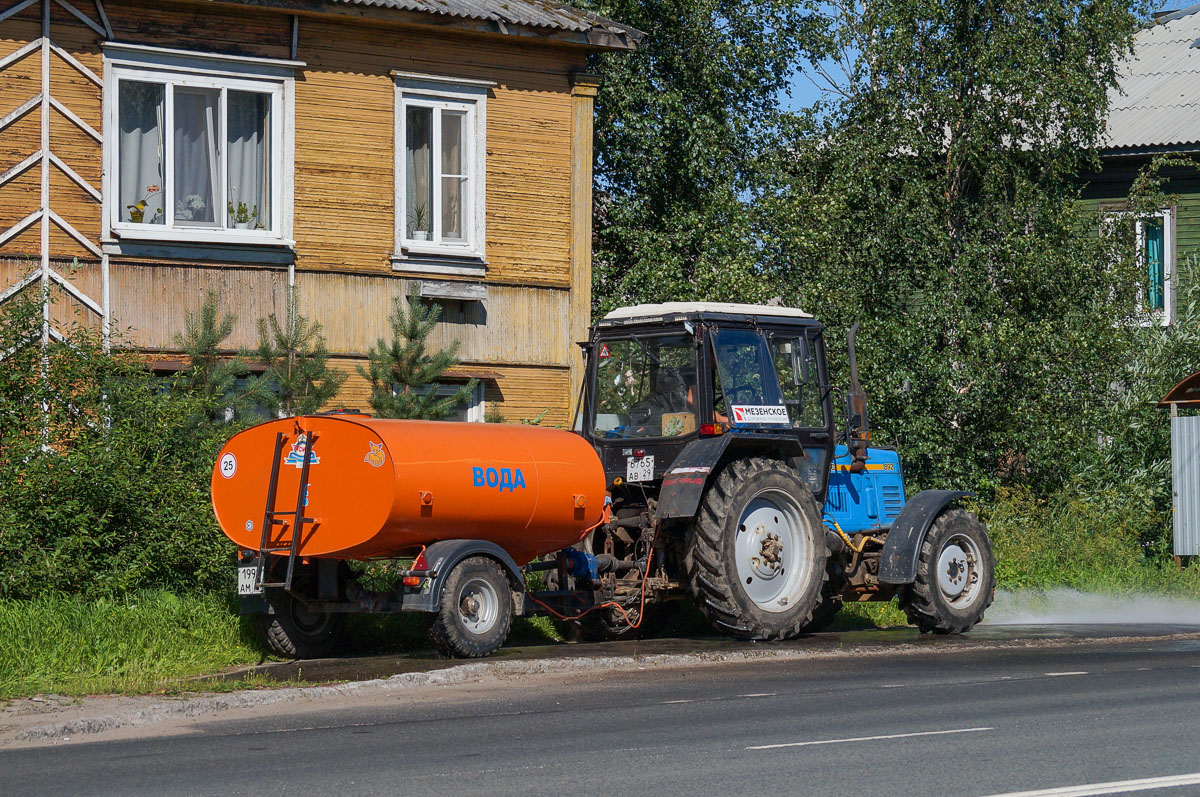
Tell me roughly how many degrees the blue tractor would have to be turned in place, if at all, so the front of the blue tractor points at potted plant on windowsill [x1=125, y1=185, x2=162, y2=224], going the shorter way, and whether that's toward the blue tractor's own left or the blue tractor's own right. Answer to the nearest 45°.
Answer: approximately 90° to the blue tractor's own left

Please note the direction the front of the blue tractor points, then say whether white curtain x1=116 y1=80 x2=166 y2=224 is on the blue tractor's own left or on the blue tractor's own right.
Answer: on the blue tractor's own left

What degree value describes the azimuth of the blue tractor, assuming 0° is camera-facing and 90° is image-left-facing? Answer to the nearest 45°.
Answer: approximately 225°

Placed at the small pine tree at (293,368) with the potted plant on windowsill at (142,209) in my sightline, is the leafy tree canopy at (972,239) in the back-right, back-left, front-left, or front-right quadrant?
back-right

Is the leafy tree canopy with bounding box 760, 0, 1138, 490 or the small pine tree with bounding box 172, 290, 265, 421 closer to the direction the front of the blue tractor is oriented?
the leafy tree canopy

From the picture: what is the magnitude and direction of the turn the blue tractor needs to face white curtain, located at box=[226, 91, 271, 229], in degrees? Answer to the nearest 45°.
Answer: approximately 90° to its left

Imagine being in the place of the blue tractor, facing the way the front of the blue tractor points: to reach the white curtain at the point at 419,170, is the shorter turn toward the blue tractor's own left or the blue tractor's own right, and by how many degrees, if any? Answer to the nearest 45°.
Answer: approximately 90° to the blue tractor's own left

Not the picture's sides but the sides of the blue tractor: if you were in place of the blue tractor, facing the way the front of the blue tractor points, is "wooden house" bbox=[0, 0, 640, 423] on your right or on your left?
on your left

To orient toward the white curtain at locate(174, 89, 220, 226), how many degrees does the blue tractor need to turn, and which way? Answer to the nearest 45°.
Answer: approximately 90° to its left

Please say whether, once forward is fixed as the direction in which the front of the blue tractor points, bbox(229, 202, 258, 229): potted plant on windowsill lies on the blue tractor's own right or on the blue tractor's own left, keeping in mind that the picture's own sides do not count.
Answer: on the blue tractor's own left
